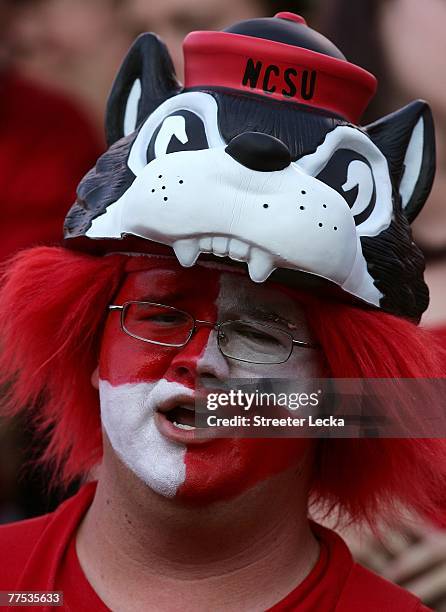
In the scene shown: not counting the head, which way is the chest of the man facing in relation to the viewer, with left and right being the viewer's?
facing the viewer

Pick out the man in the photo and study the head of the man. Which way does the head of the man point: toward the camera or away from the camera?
toward the camera
